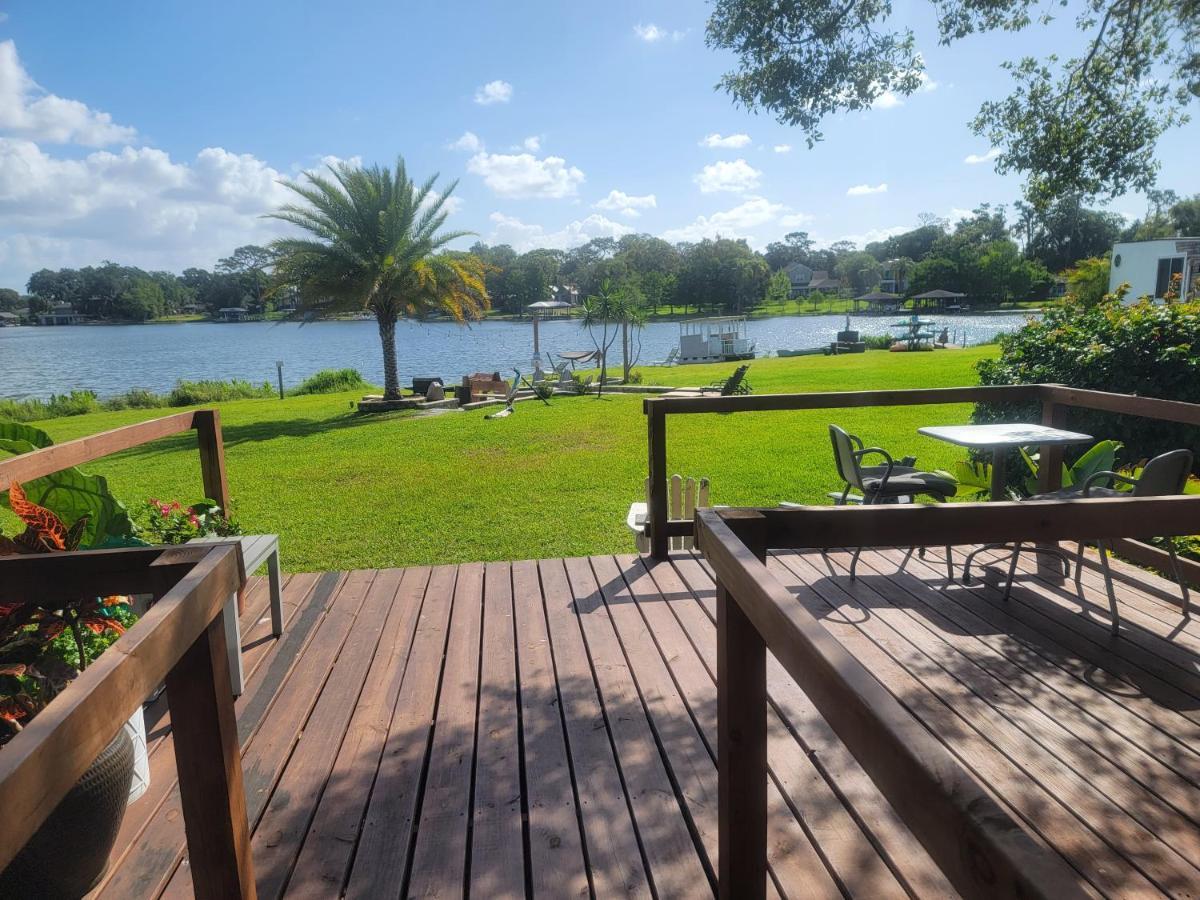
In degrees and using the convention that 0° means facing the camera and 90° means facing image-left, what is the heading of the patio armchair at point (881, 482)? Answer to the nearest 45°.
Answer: approximately 270°

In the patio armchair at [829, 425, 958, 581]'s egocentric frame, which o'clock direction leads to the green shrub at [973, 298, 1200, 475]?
The green shrub is roughly at 10 o'clock from the patio armchair.

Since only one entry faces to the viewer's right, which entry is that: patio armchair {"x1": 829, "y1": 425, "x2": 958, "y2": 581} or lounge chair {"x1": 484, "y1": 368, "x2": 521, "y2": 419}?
patio armchair {"x1": 829, "y1": 425, "x2": 958, "y2": 581}

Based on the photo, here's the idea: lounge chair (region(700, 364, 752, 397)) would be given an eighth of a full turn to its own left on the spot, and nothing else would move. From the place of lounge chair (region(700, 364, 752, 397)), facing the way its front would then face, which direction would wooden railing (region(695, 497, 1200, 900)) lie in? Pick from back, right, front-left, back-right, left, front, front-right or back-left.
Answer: front-left

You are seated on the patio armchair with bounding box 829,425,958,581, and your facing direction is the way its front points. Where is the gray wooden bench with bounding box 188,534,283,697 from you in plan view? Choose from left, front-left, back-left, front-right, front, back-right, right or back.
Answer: back-right

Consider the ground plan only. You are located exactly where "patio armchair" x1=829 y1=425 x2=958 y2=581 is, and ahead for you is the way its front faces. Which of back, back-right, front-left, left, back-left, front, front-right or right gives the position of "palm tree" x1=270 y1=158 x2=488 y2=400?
back-left

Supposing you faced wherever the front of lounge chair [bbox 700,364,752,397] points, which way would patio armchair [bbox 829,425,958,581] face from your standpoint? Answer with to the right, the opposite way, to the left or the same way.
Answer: the opposite way

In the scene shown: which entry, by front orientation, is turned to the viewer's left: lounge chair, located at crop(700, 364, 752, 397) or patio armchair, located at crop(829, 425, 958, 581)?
lounge chair, located at crop(700, 364, 752, 397)

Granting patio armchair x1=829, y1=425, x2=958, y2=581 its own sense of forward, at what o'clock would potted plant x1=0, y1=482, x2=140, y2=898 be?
The potted plant is roughly at 4 o'clock from the patio armchair.

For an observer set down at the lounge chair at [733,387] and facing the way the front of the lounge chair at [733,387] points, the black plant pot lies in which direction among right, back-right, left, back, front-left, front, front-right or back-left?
left

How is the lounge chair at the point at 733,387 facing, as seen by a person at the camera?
facing to the left of the viewer

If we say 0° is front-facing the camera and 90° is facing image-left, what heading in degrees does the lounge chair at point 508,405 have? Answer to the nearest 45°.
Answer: approximately 90°

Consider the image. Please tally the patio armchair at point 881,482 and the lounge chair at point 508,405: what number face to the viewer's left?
1

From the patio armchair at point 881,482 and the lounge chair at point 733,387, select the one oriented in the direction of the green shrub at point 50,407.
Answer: the lounge chair at point 733,387

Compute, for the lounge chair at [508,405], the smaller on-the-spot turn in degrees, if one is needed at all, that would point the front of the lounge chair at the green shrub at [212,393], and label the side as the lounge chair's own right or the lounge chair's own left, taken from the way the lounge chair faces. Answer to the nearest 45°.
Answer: approximately 45° to the lounge chair's own right

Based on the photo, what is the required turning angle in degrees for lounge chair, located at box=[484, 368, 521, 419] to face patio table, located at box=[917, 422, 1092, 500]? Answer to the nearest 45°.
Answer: approximately 90° to its left
